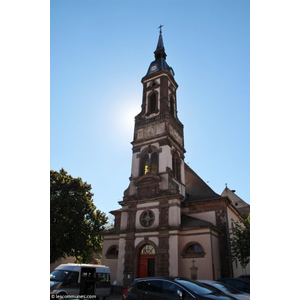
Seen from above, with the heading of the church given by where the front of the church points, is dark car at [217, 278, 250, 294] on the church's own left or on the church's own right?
on the church's own left

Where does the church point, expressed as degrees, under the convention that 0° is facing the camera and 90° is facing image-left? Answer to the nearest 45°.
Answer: approximately 45°

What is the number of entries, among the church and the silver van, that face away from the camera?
0

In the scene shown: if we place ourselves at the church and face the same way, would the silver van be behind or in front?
in front
